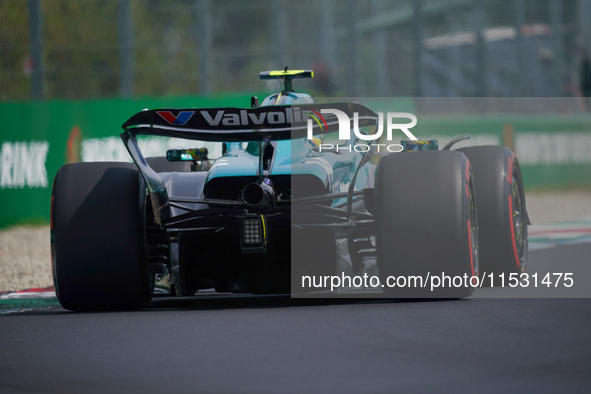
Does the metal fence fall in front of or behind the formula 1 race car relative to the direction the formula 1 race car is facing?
in front

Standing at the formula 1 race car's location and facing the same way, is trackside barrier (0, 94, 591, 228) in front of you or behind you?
in front

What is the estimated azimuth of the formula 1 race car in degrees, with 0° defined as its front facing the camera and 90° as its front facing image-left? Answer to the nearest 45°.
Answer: approximately 180°
